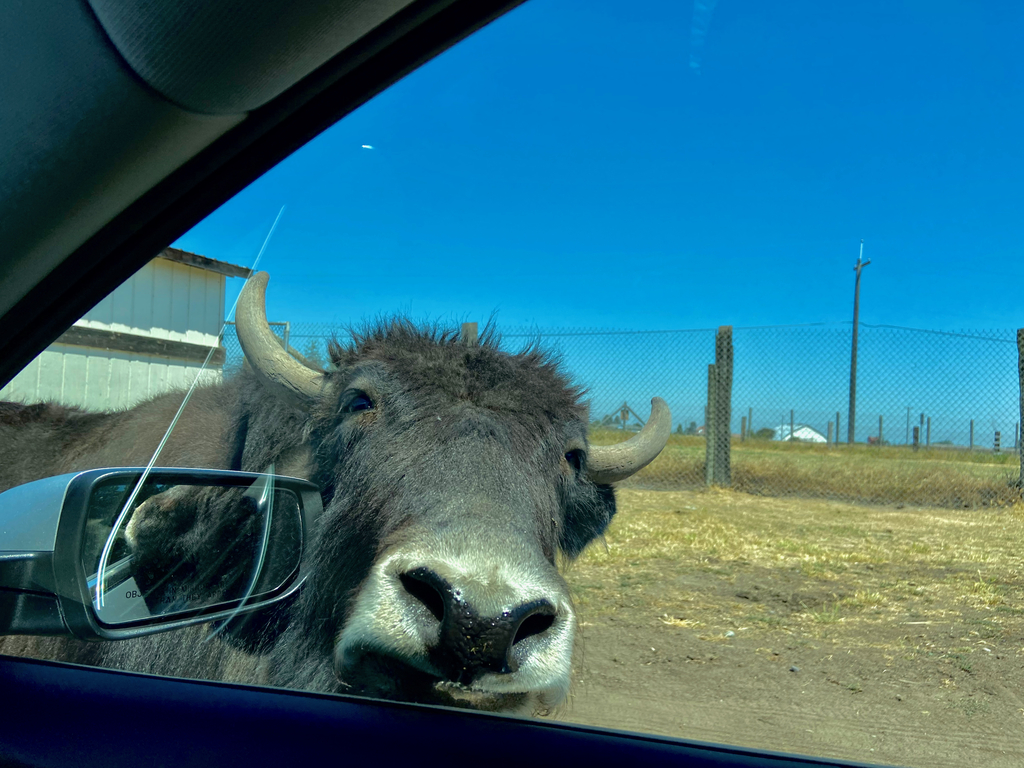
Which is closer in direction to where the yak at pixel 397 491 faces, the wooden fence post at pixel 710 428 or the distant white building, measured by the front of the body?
the distant white building

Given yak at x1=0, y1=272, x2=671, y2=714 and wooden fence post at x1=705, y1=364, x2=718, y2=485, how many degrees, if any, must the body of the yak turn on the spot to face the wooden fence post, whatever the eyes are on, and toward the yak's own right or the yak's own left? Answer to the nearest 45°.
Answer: approximately 90° to the yak's own left
